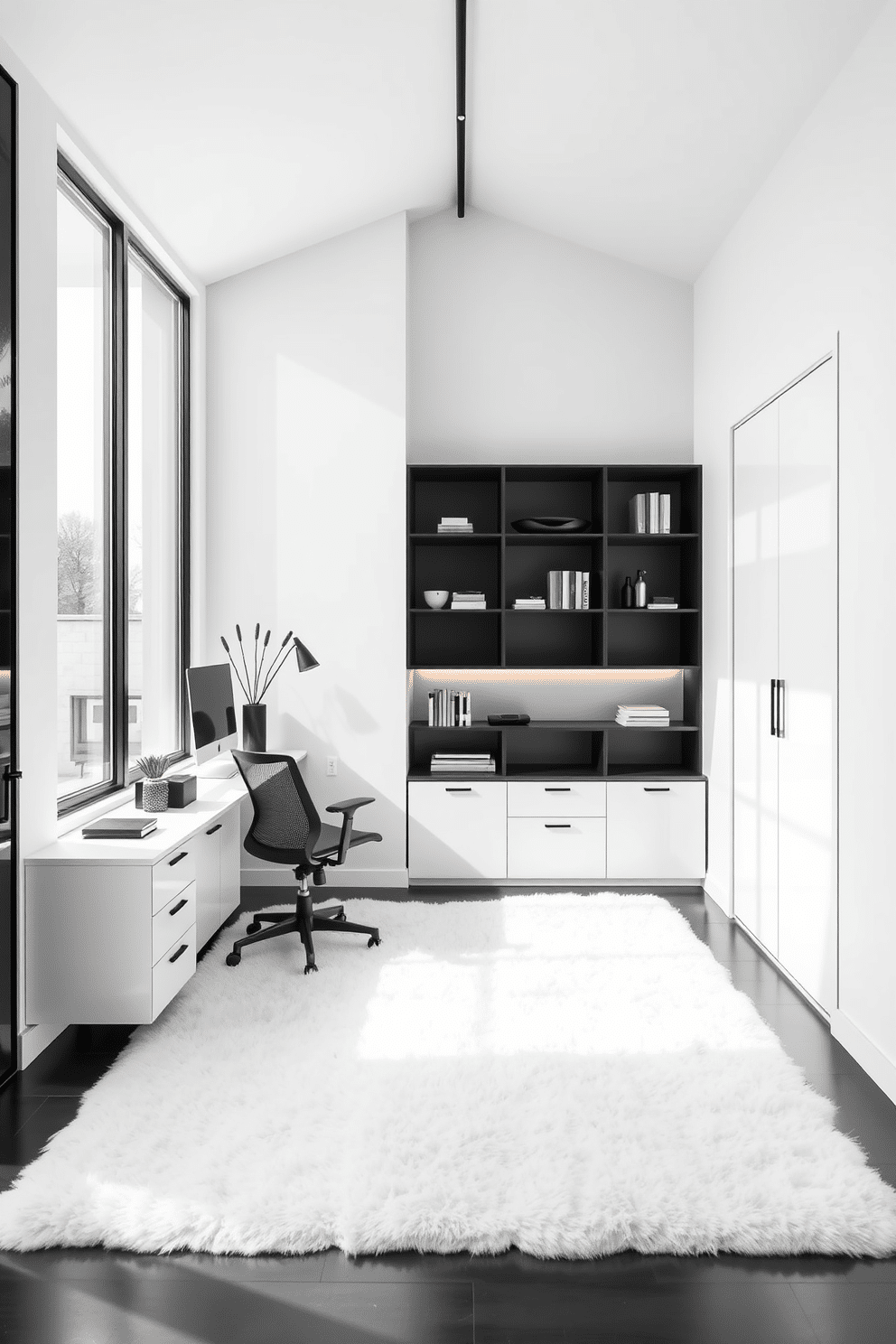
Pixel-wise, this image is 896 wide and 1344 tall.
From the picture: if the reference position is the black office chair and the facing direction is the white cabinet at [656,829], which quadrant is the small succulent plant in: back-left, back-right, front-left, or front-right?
back-left

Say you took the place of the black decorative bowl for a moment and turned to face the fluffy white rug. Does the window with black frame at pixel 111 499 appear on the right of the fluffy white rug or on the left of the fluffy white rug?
right

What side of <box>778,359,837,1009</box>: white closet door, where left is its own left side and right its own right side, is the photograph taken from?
left

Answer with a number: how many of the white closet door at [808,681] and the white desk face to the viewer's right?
1

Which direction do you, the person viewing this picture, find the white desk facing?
facing to the right of the viewer

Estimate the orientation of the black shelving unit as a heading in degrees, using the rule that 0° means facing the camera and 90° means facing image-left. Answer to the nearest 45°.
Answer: approximately 0°
